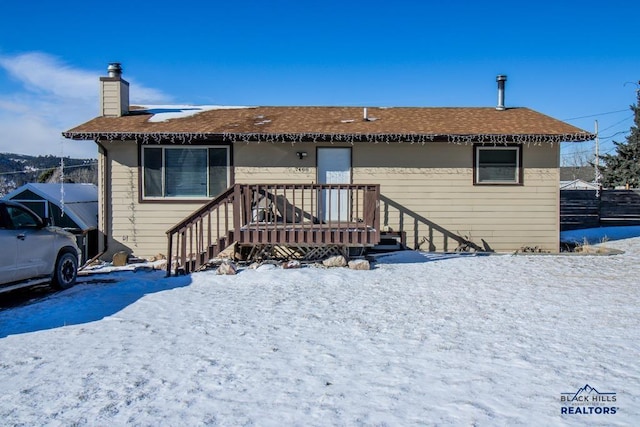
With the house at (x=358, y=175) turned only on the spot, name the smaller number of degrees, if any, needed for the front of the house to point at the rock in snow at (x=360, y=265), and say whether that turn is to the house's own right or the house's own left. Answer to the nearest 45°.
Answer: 0° — it already faces it

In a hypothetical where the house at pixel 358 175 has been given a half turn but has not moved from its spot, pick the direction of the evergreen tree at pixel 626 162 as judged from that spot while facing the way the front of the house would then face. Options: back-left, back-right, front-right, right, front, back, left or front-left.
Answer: front-right

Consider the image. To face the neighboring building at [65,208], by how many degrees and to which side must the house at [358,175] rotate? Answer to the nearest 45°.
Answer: approximately 90° to its right

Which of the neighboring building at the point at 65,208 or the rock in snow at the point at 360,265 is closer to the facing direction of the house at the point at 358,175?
the rock in snow

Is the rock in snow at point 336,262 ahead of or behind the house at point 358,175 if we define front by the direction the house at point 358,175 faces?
ahead

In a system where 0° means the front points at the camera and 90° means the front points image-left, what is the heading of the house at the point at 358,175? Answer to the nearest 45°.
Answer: approximately 0°

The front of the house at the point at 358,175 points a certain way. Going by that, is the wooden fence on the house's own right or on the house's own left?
on the house's own left
